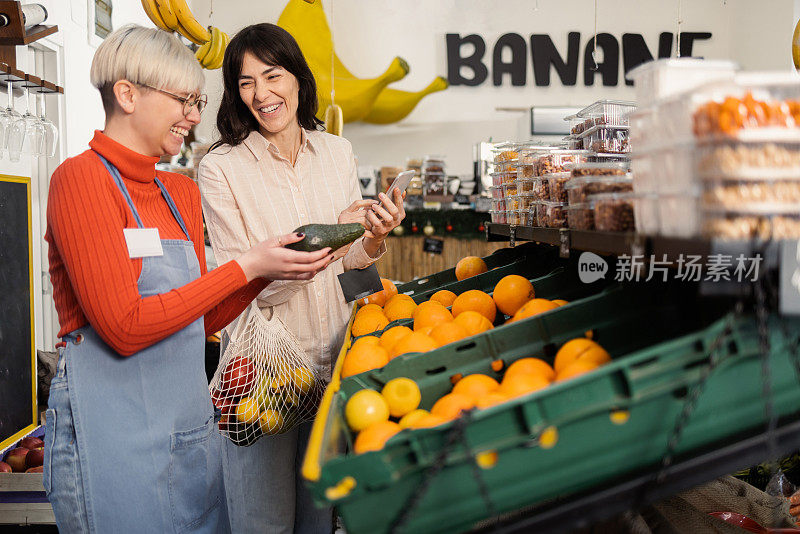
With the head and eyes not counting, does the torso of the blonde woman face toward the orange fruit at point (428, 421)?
yes

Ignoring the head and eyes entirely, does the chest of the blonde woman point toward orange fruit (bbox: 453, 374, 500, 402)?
yes

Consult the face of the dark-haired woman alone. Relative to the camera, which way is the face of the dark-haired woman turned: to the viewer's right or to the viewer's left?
to the viewer's left

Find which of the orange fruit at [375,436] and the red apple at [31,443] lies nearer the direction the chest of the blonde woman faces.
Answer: the orange fruit

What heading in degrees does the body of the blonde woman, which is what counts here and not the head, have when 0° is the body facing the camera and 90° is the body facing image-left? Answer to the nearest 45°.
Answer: approximately 315°

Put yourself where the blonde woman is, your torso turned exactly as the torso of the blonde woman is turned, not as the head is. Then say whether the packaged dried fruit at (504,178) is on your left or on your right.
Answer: on your left

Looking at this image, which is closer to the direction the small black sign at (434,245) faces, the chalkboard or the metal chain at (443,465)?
the metal chain

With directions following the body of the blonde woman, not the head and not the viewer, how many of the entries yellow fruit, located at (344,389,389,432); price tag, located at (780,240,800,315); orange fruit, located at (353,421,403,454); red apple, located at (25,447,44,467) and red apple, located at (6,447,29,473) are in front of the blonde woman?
3

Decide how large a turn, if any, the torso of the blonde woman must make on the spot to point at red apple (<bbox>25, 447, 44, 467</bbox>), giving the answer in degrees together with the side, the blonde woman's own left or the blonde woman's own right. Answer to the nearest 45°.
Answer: approximately 135° to the blonde woman's own left

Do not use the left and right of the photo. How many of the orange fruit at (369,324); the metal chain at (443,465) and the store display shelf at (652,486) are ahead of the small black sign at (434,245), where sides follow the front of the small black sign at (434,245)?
3
